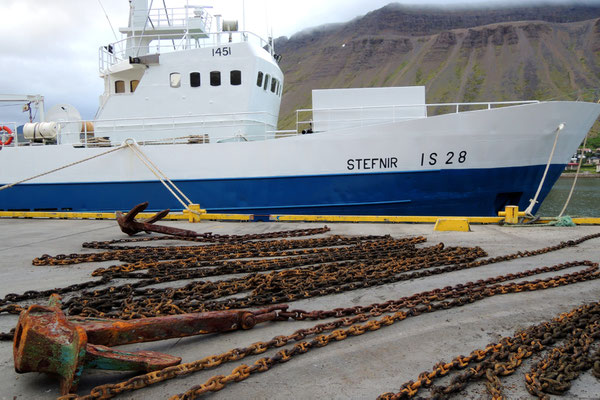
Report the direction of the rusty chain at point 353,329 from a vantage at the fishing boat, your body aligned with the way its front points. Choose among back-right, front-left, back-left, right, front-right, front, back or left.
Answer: right

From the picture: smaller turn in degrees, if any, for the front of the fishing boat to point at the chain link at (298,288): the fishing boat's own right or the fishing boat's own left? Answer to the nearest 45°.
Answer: approximately 90° to the fishing boat's own right

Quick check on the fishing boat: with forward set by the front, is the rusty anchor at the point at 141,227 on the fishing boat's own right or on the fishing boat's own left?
on the fishing boat's own right

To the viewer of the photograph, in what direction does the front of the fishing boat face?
facing to the right of the viewer

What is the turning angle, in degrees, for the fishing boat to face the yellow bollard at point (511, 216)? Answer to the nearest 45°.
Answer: approximately 45° to its right

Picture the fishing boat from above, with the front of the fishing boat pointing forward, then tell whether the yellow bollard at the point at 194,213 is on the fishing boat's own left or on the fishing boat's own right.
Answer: on the fishing boat's own right

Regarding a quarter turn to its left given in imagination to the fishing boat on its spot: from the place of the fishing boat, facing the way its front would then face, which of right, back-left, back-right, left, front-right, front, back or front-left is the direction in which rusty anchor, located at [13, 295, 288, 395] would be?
back
